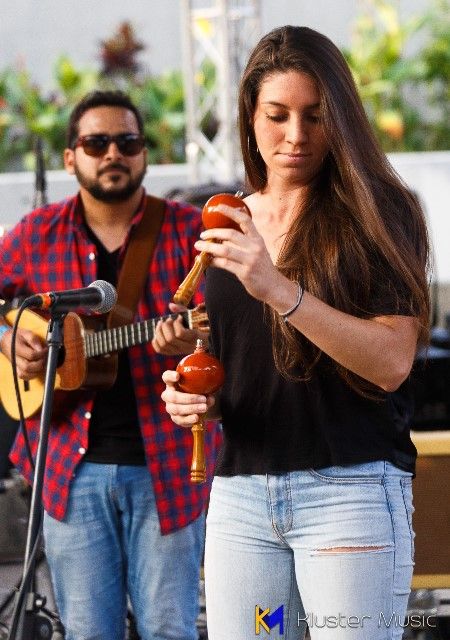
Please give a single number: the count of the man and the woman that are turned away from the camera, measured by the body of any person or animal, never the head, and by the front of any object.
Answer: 0

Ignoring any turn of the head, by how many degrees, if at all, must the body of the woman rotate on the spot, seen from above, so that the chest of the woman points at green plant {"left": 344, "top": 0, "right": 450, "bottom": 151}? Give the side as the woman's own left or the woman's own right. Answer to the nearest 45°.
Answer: approximately 135° to the woman's own right

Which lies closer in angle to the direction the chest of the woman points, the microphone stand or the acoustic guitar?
the microphone stand

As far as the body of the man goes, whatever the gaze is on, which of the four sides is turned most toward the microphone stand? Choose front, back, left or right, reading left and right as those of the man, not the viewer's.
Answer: front

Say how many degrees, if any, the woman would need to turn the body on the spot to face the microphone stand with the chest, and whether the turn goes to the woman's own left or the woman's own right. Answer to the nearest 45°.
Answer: approximately 45° to the woman's own right

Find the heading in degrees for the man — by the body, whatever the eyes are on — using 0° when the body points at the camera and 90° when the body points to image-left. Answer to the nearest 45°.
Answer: approximately 0°

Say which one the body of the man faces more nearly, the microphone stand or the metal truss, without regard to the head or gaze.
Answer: the microphone stand

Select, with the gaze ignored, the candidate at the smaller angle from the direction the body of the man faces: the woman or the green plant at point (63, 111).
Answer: the woman

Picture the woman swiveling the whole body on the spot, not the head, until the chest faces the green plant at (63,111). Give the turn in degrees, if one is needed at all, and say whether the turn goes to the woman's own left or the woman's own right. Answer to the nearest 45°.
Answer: approximately 135° to the woman's own right

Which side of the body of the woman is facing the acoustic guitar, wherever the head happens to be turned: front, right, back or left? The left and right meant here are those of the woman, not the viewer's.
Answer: right

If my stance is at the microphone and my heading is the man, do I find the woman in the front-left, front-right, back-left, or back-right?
back-right

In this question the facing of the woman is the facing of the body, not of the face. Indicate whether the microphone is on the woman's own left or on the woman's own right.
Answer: on the woman's own right
